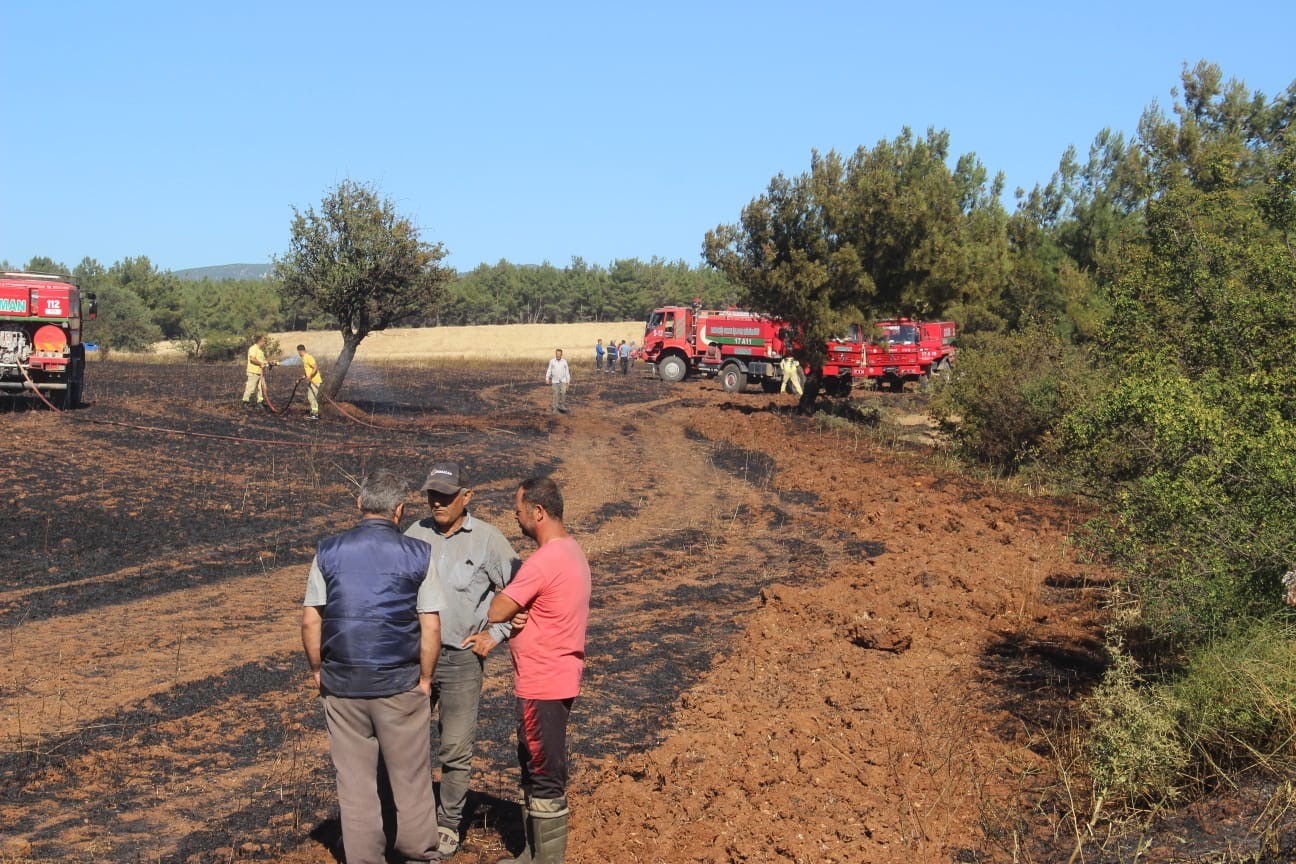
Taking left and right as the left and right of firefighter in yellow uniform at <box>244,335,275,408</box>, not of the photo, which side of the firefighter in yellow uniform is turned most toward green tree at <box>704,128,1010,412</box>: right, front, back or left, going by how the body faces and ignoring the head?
front

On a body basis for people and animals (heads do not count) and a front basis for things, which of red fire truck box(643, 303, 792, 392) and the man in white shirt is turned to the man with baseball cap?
the man in white shirt

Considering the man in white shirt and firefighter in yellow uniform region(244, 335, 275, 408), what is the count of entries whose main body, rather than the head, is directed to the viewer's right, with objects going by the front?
1

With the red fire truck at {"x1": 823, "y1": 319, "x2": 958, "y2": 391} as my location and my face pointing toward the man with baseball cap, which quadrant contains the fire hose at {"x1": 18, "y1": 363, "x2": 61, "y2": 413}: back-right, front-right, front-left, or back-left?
front-right

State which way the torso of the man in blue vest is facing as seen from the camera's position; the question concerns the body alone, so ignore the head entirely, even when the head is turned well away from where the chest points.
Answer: away from the camera

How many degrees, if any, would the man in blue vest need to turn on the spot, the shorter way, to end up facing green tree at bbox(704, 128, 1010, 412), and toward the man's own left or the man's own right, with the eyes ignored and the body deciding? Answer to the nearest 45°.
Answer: approximately 45° to the man's own right

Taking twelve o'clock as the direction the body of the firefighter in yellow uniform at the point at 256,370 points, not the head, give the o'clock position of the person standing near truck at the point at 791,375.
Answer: The person standing near truck is roughly at 11 o'clock from the firefighter in yellow uniform.

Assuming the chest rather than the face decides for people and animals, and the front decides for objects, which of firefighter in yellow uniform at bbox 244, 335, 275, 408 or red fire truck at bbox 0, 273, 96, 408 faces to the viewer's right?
the firefighter in yellow uniform

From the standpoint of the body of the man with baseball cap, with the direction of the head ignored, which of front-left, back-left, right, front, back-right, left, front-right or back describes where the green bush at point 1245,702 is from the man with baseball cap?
back-left

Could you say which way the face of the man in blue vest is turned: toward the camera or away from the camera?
away from the camera

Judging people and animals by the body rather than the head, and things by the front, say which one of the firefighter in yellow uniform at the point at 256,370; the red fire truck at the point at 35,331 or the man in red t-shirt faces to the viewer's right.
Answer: the firefighter in yellow uniform

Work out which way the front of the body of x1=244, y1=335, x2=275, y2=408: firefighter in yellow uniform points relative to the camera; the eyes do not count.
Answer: to the viewer's right

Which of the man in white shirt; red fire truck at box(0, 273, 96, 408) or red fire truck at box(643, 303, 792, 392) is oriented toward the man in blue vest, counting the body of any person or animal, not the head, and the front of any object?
the man in white shirt

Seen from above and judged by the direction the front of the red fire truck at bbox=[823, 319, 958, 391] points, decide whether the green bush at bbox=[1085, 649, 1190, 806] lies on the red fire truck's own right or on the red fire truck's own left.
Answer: on the red fire truck's own left

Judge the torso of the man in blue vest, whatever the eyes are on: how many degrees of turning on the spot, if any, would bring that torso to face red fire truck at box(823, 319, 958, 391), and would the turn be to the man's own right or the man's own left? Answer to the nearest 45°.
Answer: approximately 45° to the man's own right

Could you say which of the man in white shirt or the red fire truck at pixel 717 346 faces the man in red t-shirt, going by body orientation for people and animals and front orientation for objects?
the man in white shirt
